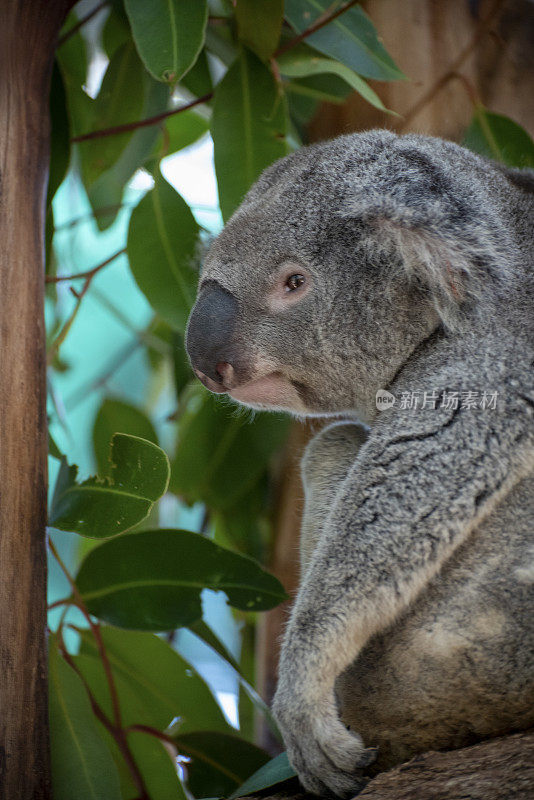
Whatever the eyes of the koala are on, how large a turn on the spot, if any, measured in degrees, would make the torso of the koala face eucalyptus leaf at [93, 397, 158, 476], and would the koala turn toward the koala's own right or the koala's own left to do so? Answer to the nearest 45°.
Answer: approximately 45° to the koala's own right

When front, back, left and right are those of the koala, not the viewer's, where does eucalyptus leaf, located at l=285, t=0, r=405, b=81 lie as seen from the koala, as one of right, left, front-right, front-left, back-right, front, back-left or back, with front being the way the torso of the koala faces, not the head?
right

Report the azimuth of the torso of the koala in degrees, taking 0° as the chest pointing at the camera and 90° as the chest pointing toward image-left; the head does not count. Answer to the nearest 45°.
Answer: approximately 90°

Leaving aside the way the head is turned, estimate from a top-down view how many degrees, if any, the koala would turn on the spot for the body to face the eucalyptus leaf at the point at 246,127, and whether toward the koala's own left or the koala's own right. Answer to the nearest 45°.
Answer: approximately 90° to the koala's own right

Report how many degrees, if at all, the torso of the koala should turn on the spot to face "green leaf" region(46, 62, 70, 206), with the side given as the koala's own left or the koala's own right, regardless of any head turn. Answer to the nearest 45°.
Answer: approximately 45° to the koala's own right
